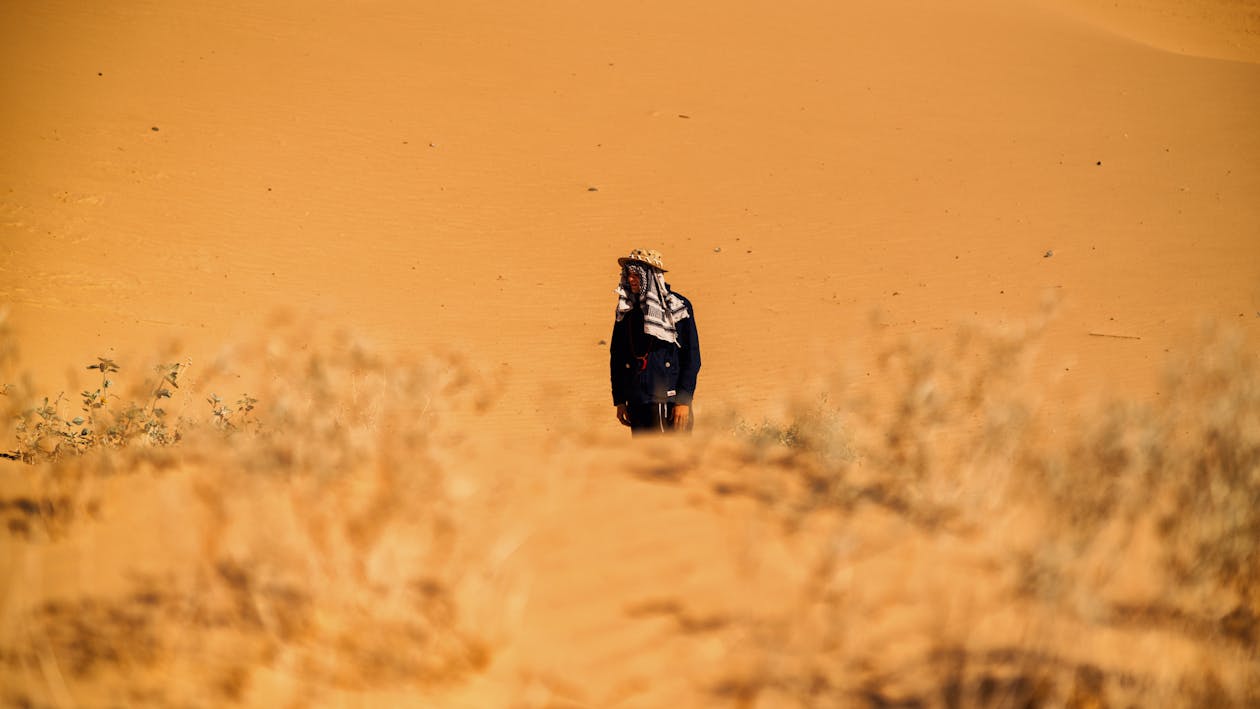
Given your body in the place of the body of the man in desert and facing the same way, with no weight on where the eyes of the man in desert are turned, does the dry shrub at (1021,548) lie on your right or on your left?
on your left

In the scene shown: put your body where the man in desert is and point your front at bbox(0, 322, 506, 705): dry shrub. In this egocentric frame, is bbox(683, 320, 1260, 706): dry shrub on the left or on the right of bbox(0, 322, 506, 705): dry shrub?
left

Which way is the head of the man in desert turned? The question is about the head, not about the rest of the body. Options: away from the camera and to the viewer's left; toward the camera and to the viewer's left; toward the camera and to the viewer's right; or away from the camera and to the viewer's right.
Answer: toward the camera and to the viewer's left

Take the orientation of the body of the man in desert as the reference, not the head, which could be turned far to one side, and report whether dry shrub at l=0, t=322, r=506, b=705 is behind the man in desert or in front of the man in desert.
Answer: in front

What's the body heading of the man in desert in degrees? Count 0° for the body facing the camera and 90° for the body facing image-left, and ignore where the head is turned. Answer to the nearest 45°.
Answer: approximately 45°
